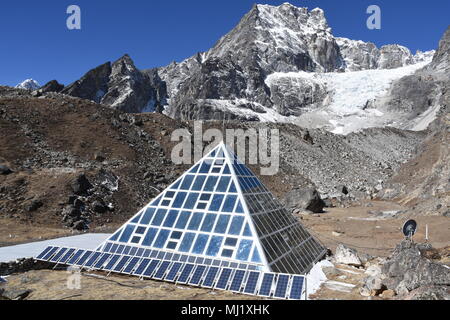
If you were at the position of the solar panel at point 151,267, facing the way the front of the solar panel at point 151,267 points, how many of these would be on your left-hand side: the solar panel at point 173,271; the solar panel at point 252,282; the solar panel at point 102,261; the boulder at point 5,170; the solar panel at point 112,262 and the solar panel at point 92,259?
2

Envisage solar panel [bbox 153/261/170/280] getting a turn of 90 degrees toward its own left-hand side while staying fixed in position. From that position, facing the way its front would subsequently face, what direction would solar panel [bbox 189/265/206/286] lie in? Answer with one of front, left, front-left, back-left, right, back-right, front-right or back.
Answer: front

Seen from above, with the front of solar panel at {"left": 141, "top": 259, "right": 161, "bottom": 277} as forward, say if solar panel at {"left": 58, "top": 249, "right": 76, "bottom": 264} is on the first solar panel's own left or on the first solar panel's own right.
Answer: on the first solar panel's own right

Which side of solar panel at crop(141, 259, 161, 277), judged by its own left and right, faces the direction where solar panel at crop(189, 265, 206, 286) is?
left

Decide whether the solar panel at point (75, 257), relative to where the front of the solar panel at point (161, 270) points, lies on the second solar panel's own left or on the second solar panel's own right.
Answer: on the second solar panel's own right

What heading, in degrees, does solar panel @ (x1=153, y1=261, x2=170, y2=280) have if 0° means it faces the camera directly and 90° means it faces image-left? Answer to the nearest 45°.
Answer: approximately 45°

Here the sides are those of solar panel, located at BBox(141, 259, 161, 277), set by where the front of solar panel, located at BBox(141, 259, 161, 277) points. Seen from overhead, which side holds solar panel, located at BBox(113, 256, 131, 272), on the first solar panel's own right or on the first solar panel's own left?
on the first solar panel's own right

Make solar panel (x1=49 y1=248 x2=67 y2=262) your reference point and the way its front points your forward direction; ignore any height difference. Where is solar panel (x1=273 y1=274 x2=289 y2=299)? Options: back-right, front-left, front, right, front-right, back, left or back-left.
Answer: left

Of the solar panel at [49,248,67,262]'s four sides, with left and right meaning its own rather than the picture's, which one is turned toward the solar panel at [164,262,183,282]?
left

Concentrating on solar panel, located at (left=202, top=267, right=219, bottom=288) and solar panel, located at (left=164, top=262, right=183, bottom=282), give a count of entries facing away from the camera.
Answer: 0

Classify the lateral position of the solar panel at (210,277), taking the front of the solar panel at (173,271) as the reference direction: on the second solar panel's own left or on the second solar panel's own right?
on the second solar panel's own left
